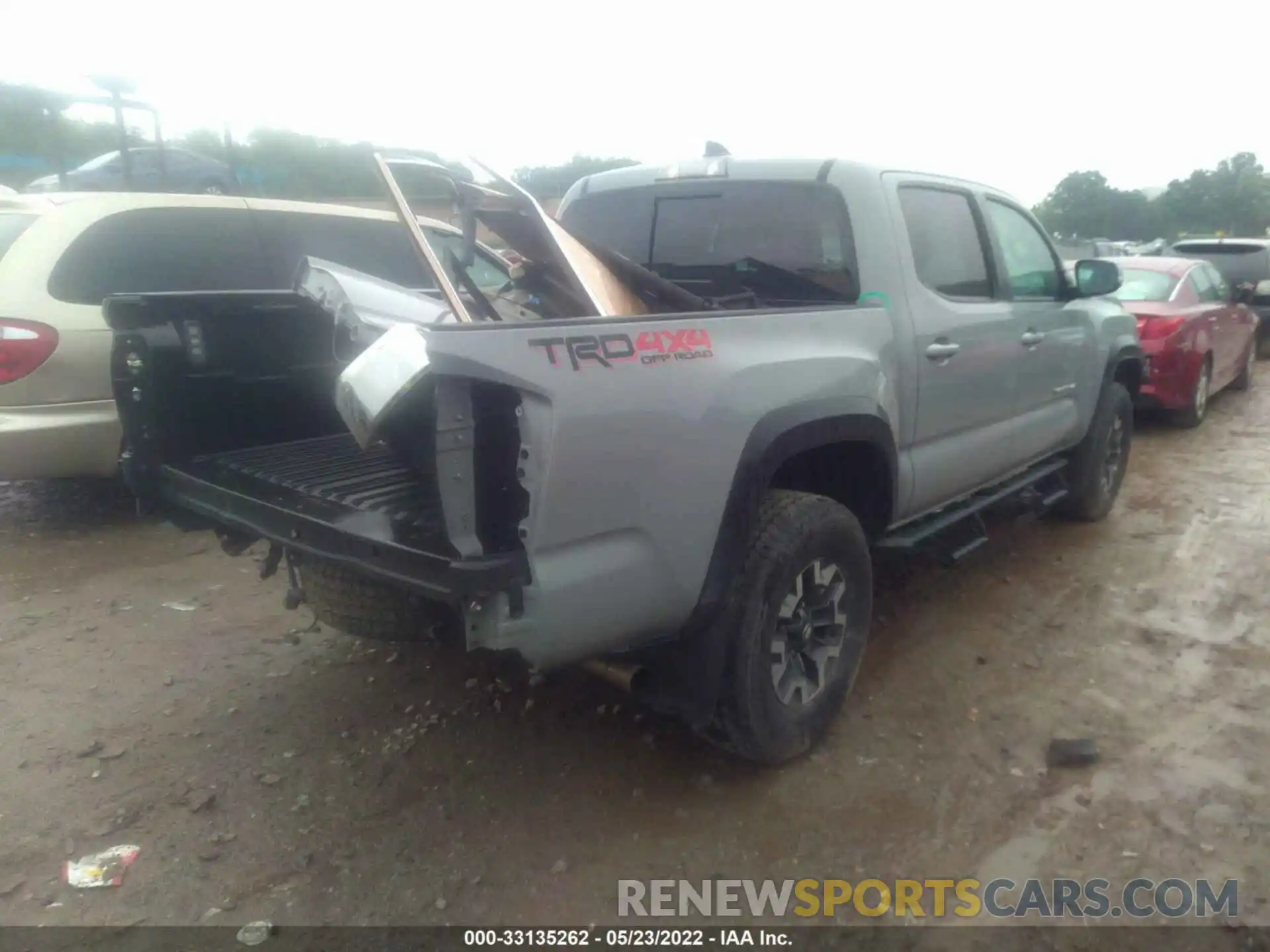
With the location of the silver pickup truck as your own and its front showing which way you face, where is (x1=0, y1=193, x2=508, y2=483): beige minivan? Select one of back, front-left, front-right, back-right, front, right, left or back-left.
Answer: left

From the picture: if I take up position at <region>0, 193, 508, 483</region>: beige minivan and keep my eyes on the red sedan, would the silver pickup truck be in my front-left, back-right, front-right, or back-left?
front-right

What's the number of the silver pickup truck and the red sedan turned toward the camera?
0

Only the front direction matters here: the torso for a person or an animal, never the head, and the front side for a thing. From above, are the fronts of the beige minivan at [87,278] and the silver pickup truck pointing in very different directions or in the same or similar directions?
same or similar directions

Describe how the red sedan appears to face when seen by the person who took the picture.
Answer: facing away from the viewer and to the right of the viewer

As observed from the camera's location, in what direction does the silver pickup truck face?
facing away from the viewer and to the right of the viewer

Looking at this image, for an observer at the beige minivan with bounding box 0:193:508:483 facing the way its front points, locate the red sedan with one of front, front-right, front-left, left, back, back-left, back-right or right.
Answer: front-right

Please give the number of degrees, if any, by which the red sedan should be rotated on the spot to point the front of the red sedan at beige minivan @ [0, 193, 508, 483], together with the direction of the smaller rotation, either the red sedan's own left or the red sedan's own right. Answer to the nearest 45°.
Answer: approximately 180°

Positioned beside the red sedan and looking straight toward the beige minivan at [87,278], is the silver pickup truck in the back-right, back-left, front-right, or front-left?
front-left

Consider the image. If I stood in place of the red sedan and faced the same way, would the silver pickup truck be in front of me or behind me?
behind

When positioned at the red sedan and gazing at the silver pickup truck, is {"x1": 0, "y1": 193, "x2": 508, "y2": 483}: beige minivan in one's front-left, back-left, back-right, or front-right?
front-right

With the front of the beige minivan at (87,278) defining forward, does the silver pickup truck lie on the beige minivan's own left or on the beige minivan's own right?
on the beige minivan's own right

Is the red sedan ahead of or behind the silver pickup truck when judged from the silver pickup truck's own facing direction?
ahead

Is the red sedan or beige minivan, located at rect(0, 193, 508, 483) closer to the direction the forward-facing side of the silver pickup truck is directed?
the red sedan

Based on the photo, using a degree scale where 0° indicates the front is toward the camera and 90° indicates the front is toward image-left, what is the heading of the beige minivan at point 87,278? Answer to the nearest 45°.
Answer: approximately 225°

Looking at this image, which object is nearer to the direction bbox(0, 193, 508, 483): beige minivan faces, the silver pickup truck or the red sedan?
the red sedan
